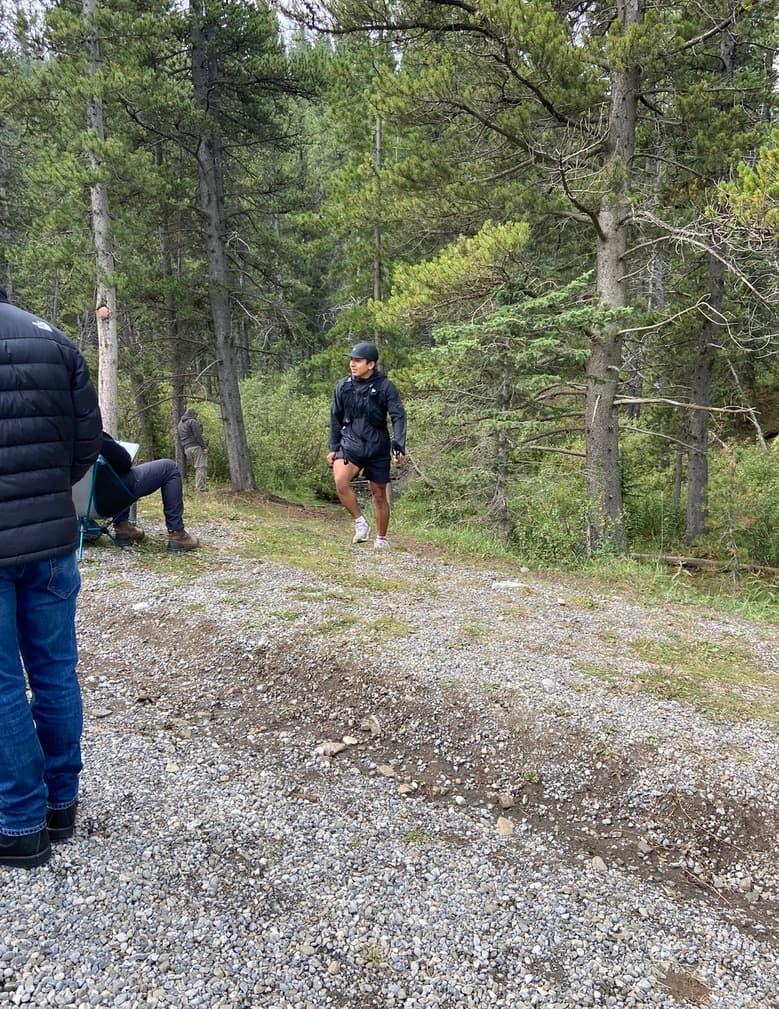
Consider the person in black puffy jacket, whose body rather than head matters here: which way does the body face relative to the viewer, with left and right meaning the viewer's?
facing away from the viewer and to the left of the viewer

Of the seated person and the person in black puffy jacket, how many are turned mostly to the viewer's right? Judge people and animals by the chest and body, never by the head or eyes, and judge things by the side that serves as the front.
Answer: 1

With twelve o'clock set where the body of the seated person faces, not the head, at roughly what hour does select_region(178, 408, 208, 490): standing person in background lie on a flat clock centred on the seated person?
The standing person in background is roughly at 9 o'clock from the seated person.

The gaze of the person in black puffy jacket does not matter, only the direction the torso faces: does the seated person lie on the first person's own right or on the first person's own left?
on the first person's own right

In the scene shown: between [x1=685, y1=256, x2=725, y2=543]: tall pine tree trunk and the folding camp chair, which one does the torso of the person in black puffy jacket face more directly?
the folding camp chair

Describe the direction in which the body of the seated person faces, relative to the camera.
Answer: to the viewer's right

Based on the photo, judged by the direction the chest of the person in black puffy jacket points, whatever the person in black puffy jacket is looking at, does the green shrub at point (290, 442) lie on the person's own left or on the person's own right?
on the person's own right

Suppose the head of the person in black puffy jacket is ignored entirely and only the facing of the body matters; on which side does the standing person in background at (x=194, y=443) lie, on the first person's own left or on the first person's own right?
on the first person's own right

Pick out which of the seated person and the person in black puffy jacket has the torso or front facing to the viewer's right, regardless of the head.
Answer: the seated person

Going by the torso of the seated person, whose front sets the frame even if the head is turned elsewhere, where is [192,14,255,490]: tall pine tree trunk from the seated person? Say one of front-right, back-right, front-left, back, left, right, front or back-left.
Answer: left

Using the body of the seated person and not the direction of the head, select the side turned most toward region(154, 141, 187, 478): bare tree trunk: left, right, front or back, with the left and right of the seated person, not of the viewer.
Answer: left
